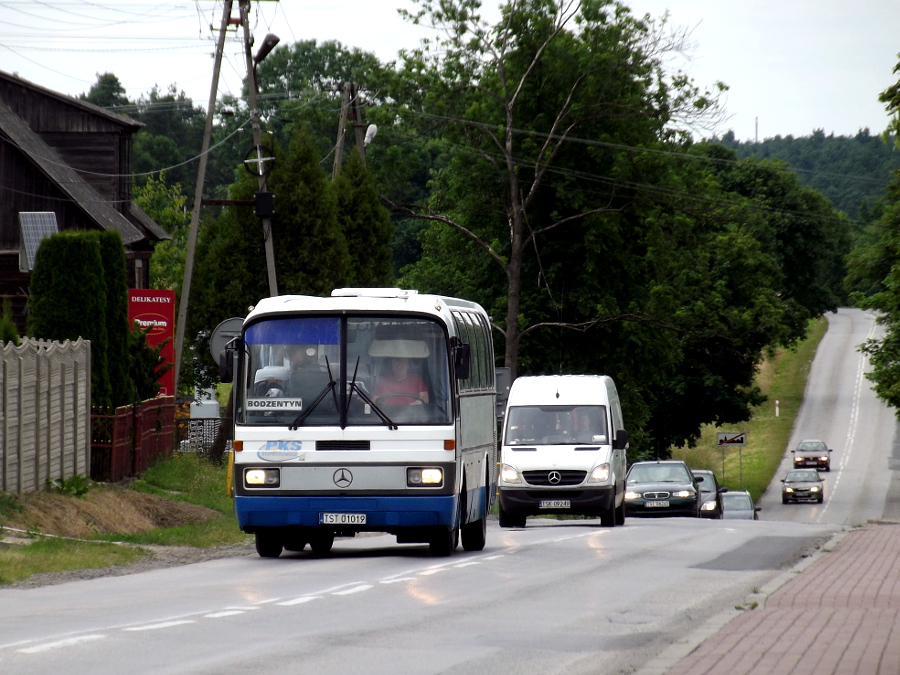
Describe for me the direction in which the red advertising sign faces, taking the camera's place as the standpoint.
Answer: facing the viewer

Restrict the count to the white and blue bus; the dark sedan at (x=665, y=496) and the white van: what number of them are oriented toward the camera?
3

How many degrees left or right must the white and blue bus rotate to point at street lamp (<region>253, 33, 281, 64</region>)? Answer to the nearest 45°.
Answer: approximately 180°

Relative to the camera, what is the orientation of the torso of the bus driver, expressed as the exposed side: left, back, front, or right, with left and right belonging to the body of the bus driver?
front

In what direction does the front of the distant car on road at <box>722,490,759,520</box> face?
toward the camera

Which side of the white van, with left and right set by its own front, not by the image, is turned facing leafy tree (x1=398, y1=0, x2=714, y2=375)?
back

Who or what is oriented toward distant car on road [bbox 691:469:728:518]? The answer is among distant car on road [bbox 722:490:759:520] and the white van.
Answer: distant car on road [bbox 722:490:759:520]

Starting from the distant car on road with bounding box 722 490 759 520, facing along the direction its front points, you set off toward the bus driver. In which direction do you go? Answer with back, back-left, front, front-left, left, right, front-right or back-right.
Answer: front

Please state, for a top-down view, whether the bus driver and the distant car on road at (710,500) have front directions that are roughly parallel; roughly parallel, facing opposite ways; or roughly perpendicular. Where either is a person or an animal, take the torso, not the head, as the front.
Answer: roughly parallel
